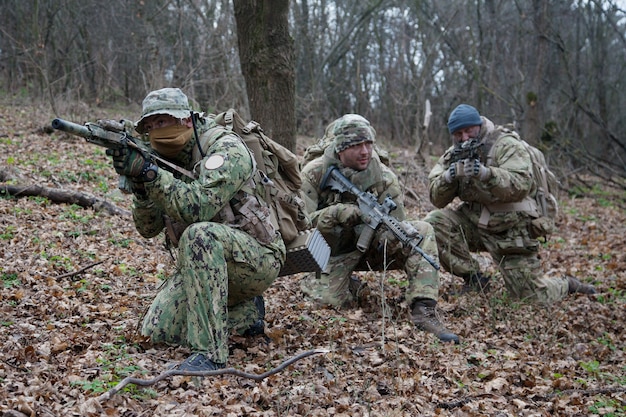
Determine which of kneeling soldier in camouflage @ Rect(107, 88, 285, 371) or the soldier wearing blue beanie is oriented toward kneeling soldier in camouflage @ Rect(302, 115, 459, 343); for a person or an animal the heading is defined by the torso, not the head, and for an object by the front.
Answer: the soldier wearing blue beanie

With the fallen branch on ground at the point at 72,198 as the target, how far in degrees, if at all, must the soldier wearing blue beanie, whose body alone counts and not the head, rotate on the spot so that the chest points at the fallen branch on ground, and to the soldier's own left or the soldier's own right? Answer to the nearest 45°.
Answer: approximately 45° to the soldier's own right

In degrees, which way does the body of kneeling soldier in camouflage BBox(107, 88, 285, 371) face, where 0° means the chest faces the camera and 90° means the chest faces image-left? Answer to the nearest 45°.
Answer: approximately 45°

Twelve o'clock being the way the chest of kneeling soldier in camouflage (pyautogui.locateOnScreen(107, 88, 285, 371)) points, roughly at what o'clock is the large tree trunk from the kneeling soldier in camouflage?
The large tree trunk is roughly at 5 o'clock from the kneeling soldier in camouflage.

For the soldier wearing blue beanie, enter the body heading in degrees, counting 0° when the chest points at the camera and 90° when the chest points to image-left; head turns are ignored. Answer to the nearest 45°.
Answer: approximately 45°

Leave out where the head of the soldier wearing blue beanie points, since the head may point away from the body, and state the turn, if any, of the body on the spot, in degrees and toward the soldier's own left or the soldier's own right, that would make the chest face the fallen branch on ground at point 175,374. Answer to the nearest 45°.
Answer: approximately 45° to the soldier's own left

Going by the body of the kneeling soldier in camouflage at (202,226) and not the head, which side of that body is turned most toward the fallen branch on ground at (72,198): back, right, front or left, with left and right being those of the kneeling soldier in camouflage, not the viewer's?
right
